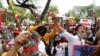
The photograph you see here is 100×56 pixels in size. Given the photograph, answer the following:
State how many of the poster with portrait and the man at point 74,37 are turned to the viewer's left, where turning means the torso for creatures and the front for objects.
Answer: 0

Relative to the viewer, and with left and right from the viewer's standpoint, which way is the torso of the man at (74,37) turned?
facing the viewer and to the right of the viewer

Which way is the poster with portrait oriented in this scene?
toward the camera
